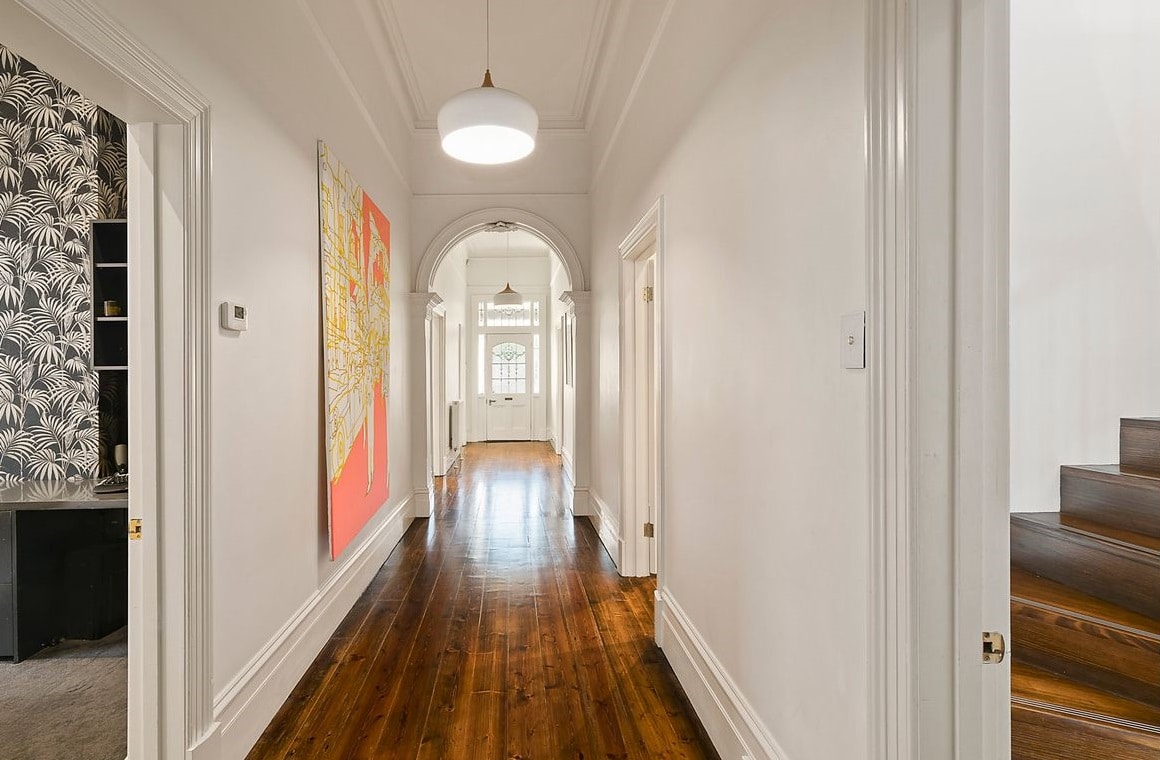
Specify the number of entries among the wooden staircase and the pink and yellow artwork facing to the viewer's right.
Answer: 1

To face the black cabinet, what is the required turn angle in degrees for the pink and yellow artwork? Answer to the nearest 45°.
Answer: approximately 180°

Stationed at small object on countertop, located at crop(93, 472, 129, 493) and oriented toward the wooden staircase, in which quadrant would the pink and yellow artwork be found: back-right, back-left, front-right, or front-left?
front-left

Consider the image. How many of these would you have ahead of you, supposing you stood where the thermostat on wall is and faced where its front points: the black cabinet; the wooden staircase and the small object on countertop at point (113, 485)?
1

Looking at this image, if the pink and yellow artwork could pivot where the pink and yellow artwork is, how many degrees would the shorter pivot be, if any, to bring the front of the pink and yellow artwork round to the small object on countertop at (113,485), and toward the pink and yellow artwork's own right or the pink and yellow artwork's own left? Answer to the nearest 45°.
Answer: approximately 180°

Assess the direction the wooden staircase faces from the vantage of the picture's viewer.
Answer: facing the viewer and to the left of the viewer

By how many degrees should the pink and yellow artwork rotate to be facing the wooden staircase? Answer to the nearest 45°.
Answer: approximately 45° to its right

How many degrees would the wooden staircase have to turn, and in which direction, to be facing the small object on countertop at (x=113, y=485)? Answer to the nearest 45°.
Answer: approximately 45° to its right

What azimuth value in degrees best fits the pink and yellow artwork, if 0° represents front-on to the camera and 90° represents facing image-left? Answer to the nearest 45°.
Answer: approximately 270°

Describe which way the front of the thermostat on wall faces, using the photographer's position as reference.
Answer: facing the viewer and to the right of the viewer

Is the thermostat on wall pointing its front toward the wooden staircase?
yes
